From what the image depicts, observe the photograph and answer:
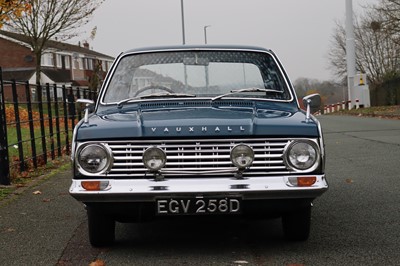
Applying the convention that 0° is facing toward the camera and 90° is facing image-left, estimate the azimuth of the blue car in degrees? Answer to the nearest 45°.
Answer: approximately 0°

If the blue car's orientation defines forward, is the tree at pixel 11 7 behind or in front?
behind

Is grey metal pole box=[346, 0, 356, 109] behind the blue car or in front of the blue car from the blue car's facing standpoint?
behind

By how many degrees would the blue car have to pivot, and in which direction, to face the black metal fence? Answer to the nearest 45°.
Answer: approximately 135° to its right
